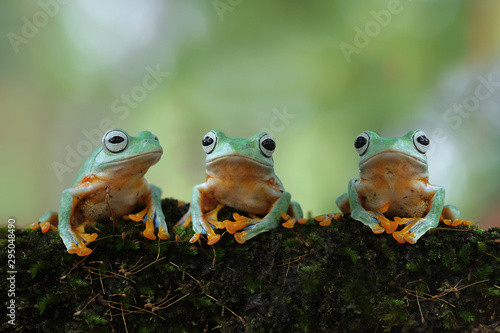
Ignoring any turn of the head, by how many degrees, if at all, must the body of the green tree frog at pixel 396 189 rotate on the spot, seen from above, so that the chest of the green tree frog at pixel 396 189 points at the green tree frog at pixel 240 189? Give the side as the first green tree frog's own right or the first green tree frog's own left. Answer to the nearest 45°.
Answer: approximately 90° to the first green tree frog's own right

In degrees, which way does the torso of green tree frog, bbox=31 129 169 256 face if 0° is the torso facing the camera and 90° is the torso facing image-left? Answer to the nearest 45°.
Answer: approximately 315°

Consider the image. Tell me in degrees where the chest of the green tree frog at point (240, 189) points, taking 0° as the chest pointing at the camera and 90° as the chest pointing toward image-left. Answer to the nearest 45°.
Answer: approximately 0°

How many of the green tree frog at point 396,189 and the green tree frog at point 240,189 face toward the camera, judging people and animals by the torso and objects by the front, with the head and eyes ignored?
2

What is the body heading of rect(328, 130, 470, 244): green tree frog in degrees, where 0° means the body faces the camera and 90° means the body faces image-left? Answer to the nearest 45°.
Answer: approximately 0°
